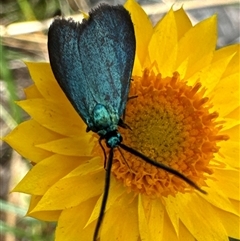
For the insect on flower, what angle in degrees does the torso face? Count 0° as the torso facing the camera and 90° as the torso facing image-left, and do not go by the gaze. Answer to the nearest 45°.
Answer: approximately 0°
